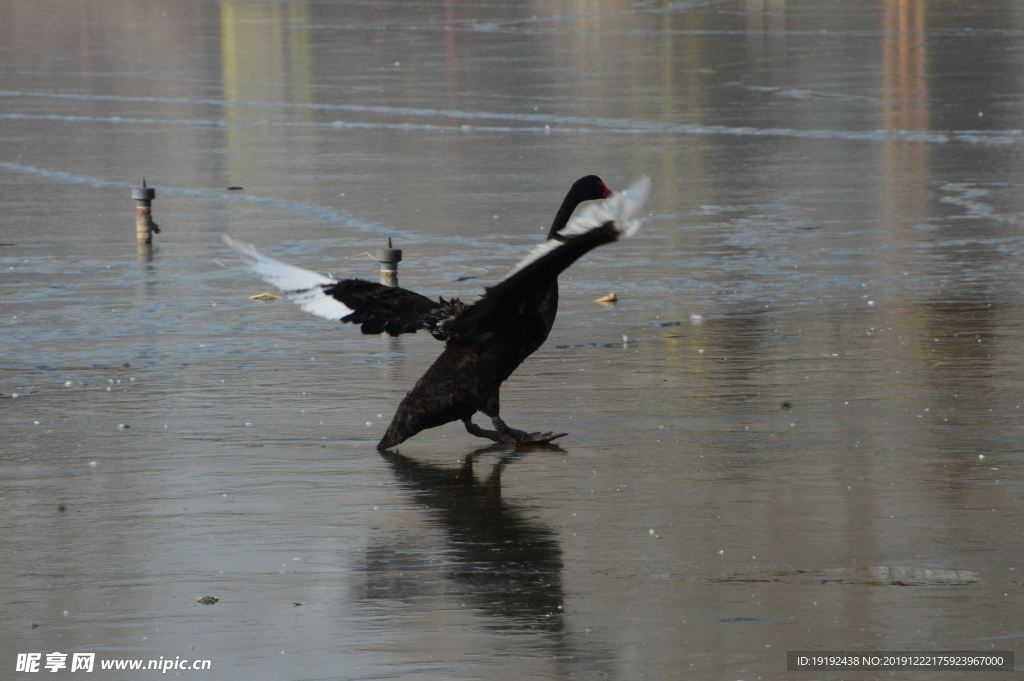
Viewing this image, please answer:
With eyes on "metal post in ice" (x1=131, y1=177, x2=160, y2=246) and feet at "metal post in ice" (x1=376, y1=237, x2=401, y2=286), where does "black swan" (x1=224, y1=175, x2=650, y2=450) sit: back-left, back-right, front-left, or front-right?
back-left

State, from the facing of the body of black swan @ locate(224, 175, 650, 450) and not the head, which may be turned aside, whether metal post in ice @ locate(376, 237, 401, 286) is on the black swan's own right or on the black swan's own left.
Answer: on the black swan's own left

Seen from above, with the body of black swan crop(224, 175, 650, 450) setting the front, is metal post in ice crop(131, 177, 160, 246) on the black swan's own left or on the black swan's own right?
on the black swan's own left

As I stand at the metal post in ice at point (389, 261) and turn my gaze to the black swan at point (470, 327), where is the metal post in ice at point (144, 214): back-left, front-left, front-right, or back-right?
back-right

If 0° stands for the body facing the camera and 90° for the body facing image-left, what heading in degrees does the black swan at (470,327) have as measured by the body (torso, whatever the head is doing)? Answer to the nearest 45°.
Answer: approximately 225°
